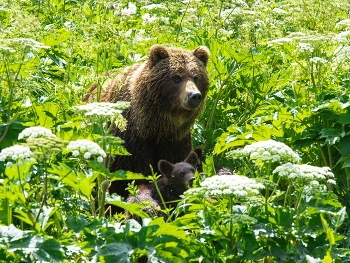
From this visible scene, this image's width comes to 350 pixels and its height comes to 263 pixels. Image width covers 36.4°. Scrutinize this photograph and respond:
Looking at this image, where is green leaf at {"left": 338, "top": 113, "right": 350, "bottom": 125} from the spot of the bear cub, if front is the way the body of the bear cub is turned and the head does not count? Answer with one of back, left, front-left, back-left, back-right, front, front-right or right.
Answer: front-left

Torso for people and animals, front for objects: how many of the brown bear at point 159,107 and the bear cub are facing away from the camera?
0

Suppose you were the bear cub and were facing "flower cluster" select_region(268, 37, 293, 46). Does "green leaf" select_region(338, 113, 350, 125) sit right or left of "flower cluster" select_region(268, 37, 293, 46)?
right

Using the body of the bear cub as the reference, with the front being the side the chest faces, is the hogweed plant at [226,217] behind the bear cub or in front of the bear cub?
in front

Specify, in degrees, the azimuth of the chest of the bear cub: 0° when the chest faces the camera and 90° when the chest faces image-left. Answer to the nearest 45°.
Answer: approximately 315°
